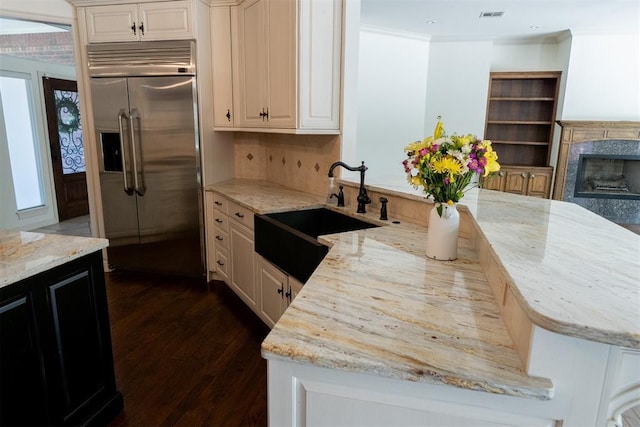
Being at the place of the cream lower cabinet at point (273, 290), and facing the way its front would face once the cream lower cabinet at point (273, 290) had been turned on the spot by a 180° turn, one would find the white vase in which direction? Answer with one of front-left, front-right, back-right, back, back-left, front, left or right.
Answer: right

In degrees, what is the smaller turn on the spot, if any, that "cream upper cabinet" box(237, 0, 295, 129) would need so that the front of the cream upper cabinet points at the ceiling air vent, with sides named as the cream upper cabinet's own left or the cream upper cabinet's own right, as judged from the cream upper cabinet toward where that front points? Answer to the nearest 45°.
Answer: approximately 135° to the cream upper cabinet's own left

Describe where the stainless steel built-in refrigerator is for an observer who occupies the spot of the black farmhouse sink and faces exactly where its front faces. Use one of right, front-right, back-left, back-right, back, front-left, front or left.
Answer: right

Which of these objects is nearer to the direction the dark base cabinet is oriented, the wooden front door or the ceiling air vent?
the ceiling air vent

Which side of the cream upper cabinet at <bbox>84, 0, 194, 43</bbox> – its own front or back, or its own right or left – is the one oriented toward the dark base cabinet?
front

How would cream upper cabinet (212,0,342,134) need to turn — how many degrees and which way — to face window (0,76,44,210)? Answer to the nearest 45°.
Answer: approximately 90° to its right

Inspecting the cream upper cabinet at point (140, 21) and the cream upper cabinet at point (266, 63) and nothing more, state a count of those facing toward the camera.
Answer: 2

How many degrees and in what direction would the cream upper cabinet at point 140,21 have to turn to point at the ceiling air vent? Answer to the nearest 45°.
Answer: approximately 90° to its left

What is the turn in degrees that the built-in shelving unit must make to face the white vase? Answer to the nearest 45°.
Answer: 0° — it already faces it

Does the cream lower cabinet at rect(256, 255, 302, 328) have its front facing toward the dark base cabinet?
yes

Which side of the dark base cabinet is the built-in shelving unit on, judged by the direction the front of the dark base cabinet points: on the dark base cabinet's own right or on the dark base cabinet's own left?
on the dark base cabinet's own left

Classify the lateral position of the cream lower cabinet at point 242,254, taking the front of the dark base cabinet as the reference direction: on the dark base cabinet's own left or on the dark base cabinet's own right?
on the dark base cabinet's own left

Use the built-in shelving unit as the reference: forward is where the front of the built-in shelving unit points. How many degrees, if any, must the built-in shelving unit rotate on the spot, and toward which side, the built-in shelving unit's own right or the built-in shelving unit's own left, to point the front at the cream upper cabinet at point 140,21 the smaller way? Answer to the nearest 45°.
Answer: approximately 45° to the built-in shelving unit's own right

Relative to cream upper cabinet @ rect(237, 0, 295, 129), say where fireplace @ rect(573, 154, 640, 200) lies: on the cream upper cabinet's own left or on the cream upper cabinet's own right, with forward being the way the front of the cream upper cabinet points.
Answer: on the cream upper cabinet's own left
